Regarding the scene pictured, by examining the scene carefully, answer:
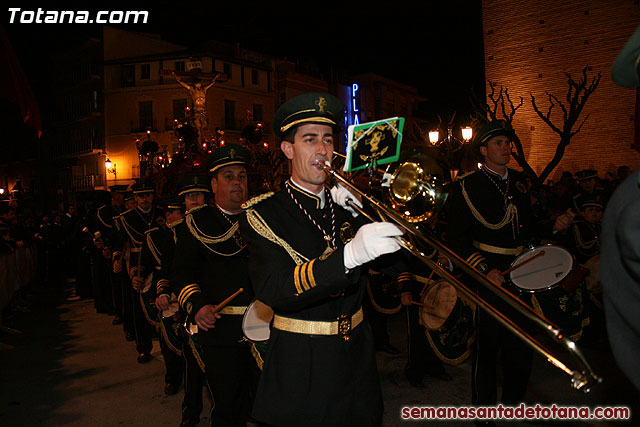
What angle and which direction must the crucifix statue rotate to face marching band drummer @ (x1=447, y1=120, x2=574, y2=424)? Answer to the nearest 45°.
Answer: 0° — it already faces them

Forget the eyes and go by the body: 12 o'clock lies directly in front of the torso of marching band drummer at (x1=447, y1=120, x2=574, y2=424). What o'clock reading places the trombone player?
The trombone player is roughly at 2 o'clock from the marching band drummer.

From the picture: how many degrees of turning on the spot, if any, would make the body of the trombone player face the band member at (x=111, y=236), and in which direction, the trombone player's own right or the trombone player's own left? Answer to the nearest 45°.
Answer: approximately 180°

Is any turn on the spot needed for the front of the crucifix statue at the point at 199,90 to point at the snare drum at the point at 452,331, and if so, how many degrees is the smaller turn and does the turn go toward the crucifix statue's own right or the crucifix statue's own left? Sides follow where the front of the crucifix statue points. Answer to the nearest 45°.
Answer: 0° — it already faces it

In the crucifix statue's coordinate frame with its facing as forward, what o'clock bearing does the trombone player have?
The trombone player is roughly at 12 o'clock from the crucifix statue.

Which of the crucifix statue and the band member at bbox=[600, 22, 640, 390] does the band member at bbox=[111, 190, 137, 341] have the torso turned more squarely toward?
the band member

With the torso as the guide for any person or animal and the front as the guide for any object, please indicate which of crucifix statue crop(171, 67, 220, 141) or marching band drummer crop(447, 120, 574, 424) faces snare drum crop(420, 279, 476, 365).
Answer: the crucifix statue

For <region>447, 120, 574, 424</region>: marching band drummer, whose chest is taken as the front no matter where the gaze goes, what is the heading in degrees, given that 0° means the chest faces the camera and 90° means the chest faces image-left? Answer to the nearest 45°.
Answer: approximately 315°
